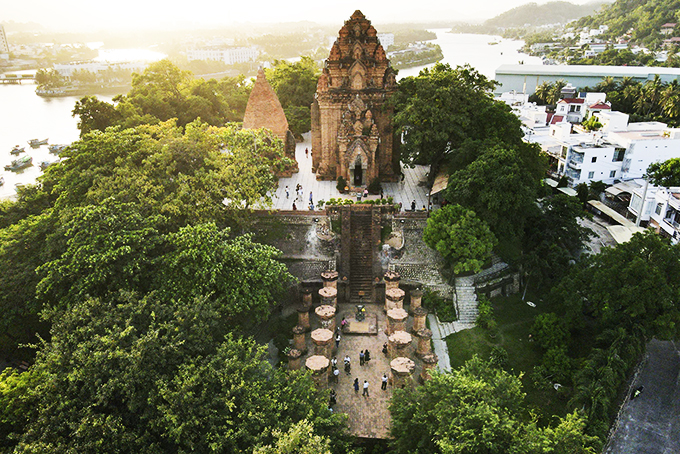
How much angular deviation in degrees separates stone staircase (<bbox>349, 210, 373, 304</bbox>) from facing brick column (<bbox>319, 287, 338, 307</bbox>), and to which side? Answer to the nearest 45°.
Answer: approximately 45° to its right

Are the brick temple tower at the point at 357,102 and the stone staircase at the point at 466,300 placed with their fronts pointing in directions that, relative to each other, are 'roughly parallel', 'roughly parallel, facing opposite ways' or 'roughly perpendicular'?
roughly parallel

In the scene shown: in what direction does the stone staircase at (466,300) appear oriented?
toward the camera

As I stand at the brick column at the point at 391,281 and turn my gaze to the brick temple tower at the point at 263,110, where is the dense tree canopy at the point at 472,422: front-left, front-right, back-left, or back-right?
back-left

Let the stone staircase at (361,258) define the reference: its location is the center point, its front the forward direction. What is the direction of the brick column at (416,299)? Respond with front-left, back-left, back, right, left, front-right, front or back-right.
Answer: front-left

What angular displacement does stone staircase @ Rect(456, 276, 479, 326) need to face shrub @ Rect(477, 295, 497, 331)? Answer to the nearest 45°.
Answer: approximately 45° to its left

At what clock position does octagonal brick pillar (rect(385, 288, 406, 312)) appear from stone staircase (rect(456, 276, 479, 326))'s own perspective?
The octagonal brick pillar is roughly at 2 o'clock from the stone staircase.

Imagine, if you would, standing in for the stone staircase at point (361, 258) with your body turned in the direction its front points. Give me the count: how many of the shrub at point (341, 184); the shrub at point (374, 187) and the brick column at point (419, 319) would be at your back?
2

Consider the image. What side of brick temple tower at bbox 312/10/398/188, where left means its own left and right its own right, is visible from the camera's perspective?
front

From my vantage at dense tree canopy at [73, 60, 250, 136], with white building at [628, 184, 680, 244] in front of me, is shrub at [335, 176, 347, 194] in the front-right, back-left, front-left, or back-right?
front-right

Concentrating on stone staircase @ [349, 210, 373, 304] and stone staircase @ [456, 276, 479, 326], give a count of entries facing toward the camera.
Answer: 2

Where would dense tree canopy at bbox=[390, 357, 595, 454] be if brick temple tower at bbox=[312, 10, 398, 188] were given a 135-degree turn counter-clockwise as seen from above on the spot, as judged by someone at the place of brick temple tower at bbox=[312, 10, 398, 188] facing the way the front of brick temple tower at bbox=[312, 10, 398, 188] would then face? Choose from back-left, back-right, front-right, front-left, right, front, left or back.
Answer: back-right

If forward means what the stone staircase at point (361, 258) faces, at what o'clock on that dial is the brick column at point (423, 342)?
The brick column is roughly at 11 o'clock from the stone staircase.

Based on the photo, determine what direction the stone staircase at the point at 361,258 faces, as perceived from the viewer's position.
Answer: facing the viewer

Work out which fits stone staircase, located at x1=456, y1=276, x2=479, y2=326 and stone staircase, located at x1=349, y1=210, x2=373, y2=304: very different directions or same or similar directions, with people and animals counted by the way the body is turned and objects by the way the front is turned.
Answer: same or similar directions

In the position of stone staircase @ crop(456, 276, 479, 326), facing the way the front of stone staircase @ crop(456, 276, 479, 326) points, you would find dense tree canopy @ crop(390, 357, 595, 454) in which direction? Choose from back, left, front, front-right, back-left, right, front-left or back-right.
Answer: front

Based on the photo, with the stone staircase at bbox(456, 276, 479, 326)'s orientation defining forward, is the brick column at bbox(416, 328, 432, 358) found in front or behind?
in front

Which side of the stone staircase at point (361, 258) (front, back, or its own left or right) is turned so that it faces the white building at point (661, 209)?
left

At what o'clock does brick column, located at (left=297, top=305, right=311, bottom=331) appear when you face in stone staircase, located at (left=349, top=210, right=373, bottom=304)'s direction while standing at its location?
The brick column is roughly at 1 o'clock from the stone staircase.
